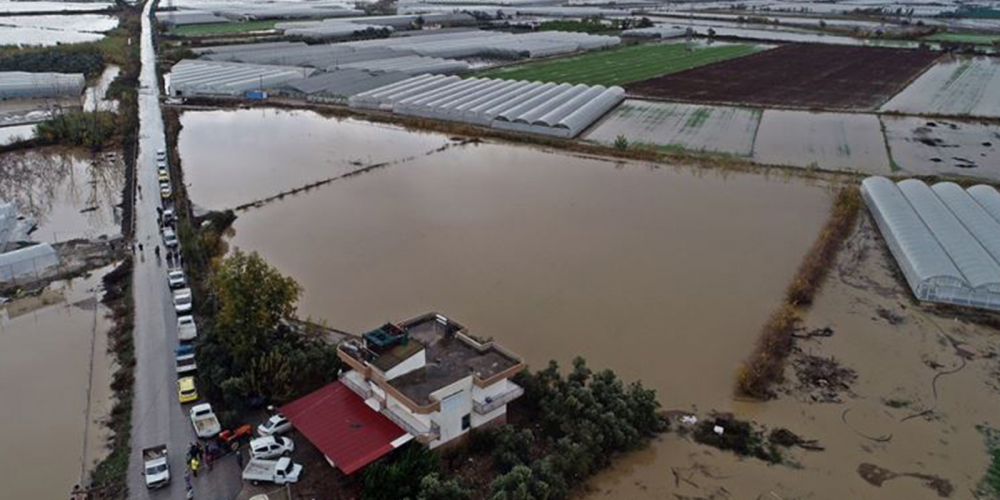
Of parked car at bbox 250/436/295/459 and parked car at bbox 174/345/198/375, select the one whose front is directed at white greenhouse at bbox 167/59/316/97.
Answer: parked car at bbox 174/345/198/375

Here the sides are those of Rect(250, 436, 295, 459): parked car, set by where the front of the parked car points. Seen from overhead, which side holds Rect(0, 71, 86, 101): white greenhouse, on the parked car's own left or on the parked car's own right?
on the parked car's own left

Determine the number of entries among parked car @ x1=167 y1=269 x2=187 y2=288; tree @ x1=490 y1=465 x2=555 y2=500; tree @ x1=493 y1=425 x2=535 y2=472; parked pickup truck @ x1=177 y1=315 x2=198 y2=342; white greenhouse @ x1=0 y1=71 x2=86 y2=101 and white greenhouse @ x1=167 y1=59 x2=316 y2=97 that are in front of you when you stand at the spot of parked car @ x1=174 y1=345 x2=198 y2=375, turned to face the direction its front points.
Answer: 4

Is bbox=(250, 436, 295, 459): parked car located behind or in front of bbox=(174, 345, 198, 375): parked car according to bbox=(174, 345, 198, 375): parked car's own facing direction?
behind

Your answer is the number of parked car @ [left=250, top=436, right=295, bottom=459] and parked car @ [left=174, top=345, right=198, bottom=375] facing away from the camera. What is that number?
1

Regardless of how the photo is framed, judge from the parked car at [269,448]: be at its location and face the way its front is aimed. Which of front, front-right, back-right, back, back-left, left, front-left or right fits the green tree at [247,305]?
left

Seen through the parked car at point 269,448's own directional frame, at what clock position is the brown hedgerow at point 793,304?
The brown hedgerow is roughly at 12 o'clock from the parked car.

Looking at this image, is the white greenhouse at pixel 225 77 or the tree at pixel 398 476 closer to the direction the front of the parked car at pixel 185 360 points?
the white greenhouse

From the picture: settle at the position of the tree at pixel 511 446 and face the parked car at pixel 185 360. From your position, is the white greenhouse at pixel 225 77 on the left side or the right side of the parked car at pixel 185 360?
right

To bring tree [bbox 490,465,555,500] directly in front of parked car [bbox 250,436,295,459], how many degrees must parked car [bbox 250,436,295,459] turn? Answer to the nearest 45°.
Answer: approximately 45° to its right

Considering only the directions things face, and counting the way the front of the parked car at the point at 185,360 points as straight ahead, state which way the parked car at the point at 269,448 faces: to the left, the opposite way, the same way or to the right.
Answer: to the right

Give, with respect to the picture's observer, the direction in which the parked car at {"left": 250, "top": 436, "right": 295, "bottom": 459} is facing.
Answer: facing to the right of the viewer

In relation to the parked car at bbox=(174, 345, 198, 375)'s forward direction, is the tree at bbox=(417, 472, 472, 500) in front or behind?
behind

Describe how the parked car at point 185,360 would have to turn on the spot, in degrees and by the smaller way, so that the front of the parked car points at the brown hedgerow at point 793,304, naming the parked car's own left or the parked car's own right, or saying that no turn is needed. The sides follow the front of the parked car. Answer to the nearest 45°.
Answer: approximately 90° to the parked car's own right

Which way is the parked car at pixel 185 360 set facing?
away from the camera
